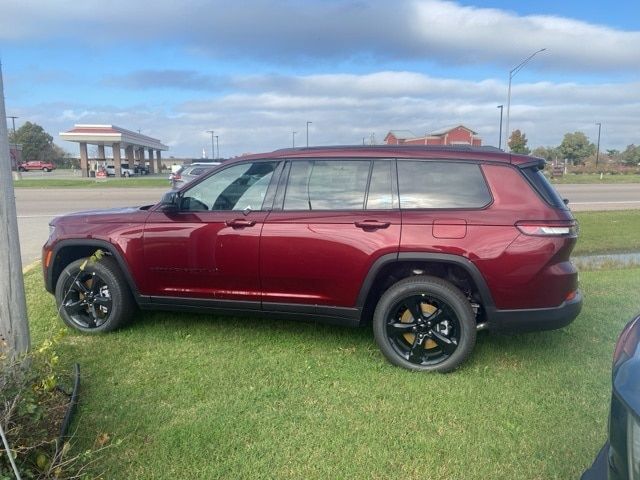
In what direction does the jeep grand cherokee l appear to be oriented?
to the viewer's left

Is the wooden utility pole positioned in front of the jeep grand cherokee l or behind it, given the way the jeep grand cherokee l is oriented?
in front

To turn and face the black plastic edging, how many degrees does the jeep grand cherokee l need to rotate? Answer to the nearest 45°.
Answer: approximately 45° to its left
